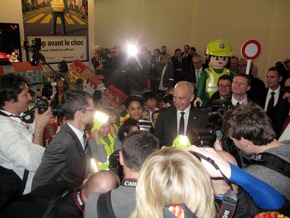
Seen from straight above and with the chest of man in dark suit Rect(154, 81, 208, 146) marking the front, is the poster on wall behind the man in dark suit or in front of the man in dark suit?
behind

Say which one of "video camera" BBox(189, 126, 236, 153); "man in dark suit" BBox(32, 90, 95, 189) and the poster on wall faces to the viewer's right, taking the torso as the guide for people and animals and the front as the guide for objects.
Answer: the man in dark suit

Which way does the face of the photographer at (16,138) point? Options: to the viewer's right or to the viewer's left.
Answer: to the viewer's right

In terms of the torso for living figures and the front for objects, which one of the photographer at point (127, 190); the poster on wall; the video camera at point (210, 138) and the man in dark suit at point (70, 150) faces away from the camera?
the photographer

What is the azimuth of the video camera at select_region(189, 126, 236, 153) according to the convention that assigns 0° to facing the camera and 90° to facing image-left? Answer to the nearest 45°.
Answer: approximately 90°

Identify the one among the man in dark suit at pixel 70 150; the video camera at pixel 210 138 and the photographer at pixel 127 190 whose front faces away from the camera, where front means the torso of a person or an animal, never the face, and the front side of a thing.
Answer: the photographer

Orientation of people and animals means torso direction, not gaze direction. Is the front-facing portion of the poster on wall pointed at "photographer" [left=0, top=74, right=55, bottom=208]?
yes

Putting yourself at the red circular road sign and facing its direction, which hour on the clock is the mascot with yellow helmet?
The mascot with yellow helmet is roughly at 3 o'clock from the red circular road sign.

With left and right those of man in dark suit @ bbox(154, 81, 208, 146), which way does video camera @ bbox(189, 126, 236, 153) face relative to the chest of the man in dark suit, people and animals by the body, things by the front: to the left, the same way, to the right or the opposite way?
to the right

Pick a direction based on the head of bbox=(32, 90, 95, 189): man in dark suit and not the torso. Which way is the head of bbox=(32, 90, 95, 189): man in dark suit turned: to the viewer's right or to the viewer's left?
to the viewer's right

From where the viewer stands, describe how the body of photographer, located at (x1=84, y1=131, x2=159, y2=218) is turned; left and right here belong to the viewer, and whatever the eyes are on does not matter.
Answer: facing away from the viewer

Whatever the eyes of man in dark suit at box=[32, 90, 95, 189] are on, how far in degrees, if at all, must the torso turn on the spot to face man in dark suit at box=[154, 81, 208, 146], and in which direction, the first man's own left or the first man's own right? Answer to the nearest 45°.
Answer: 0° — they already face them

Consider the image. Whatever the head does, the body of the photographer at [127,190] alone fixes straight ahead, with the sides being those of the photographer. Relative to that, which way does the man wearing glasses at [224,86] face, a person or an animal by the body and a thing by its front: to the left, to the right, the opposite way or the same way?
the opposite way

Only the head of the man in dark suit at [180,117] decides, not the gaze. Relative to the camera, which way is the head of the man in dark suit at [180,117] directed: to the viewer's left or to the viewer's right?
to the viewer's left

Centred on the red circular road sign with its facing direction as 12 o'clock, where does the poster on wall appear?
The poster on wall is roughly at 4 o'clock from the red circular road sign.
